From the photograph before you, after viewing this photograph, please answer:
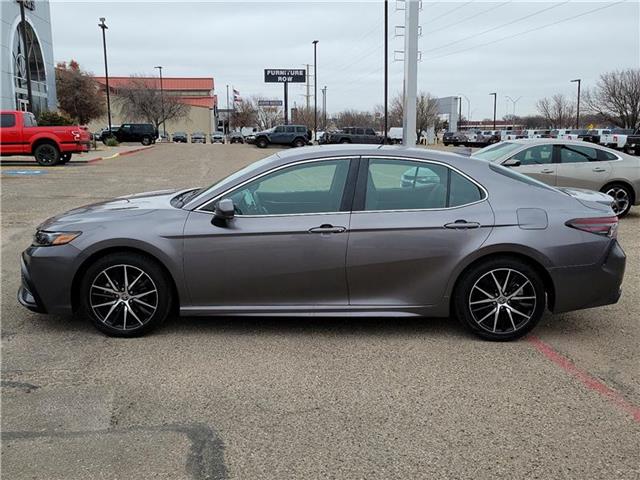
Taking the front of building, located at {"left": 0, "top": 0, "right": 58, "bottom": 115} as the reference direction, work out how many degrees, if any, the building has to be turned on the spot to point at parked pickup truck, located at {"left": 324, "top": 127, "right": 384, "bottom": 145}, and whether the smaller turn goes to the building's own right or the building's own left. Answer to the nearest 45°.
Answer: approximately 45° to the building's own left

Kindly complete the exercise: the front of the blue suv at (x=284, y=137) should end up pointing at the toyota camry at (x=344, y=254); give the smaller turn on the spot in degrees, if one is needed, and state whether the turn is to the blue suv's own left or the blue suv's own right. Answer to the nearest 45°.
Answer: approximately 90° to the blue suv's own left

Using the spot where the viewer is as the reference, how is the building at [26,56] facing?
facing the viewer and to the right of the viewer

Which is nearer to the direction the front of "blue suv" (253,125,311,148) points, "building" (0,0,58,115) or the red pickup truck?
the building

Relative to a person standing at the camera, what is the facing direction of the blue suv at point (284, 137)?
facing to the left of the viewer

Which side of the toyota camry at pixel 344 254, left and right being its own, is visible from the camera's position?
left

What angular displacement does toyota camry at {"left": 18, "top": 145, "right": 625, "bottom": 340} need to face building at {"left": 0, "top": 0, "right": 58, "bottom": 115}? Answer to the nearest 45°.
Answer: approximately 45° to its right

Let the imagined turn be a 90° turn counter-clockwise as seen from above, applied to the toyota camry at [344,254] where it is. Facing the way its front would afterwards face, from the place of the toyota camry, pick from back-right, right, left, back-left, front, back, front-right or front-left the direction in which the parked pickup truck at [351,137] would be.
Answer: back

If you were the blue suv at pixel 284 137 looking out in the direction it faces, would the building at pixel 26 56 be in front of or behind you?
in front

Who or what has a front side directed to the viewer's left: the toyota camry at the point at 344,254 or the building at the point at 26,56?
the toyota camry
